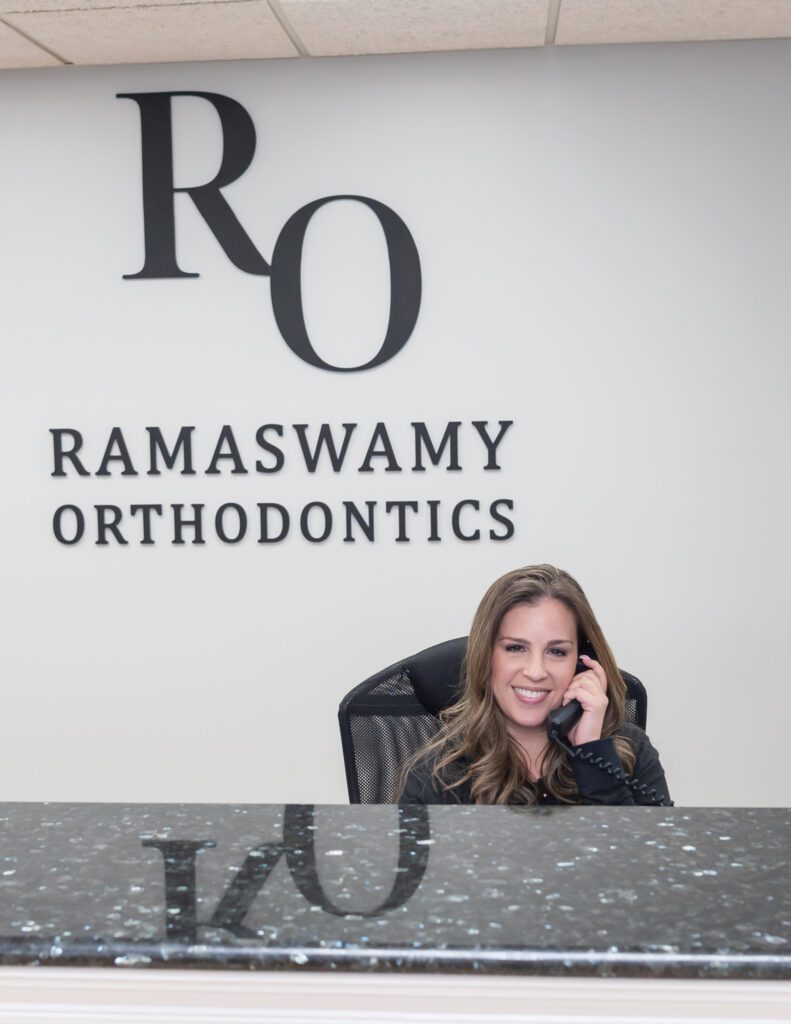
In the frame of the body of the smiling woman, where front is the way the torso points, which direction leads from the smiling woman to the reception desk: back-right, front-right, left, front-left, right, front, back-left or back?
front

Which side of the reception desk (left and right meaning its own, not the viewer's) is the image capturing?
front

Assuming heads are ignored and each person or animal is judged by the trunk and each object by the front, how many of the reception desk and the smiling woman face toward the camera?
2

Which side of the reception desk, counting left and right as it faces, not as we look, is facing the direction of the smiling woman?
back

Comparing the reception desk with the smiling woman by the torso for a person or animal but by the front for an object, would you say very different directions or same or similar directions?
same or similar directions

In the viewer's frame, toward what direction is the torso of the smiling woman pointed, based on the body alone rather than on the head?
toward the camera

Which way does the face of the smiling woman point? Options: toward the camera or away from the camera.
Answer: toward the camera

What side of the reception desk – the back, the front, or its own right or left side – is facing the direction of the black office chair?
back
